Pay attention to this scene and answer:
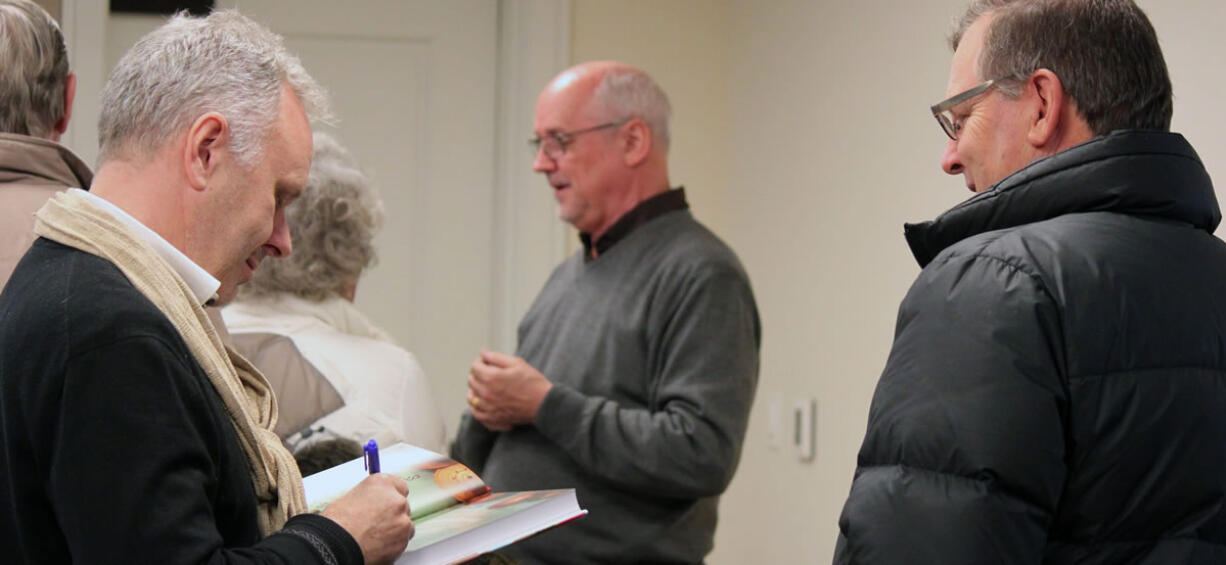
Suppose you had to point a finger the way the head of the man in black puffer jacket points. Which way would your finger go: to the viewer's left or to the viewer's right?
to the viewer's left

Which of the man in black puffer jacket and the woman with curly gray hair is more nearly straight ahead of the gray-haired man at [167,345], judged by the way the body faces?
the man in black puffer jacket

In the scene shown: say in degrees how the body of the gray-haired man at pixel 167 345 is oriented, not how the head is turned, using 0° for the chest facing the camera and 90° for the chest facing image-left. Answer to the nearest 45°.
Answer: approximately 270°

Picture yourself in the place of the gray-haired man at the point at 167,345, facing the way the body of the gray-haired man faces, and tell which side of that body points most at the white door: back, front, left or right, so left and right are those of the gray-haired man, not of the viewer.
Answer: left

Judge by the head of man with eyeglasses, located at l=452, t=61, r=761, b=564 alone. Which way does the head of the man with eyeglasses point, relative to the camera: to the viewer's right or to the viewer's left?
to the viewer's left

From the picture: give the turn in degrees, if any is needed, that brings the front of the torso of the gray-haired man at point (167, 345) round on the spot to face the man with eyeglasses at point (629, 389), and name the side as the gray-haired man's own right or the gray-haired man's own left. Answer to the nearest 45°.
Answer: approximately 45° to the gray-haired man's own left

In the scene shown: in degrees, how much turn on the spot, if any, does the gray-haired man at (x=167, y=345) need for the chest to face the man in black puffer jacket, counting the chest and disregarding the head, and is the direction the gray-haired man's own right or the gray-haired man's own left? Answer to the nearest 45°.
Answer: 0° — they already face them

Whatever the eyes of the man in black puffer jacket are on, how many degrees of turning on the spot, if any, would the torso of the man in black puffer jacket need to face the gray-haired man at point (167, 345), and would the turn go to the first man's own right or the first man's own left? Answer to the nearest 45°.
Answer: approximately 45° to the first man's own left

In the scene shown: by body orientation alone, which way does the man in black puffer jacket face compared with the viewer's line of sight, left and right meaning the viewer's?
facing away from the viewer and to the left of the viewer

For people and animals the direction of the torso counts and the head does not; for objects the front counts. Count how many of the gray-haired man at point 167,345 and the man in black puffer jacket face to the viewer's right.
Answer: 1

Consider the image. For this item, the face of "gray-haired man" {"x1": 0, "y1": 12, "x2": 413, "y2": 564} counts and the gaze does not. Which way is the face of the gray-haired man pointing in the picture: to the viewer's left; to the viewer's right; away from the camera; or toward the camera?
to the viewer's right

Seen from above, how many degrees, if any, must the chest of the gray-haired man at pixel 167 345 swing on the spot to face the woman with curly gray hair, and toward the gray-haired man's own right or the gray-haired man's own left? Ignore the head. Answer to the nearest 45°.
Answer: approximately 90° to the gray-haired man's own left

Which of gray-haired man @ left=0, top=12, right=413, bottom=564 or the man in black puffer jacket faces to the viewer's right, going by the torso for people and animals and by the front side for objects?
the gray-haired man
